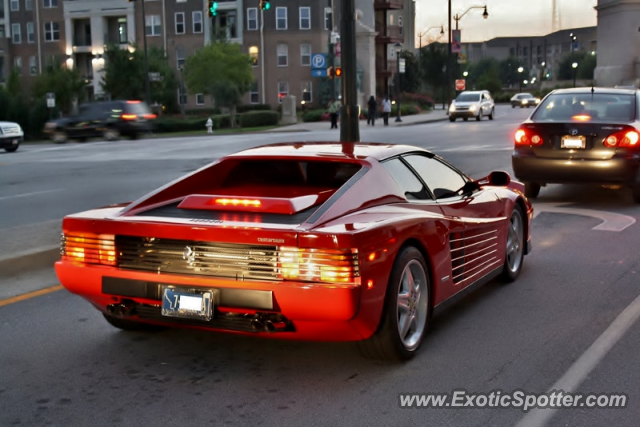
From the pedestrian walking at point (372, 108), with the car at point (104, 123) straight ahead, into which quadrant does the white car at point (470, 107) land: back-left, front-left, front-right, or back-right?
back-left

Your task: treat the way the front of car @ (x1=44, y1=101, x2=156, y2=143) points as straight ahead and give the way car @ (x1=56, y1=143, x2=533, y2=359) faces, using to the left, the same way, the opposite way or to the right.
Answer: to the right

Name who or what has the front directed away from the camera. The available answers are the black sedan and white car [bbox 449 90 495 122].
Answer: the black sedan

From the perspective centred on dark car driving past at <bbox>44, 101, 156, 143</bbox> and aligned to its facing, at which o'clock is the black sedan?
The black sedan is roughly at 7 o'clock from the dark car driving past.

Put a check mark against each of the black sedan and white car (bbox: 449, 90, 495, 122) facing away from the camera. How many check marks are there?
1

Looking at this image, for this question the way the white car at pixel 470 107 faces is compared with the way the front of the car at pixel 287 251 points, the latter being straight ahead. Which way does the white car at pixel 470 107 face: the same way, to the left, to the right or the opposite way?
the opposite way

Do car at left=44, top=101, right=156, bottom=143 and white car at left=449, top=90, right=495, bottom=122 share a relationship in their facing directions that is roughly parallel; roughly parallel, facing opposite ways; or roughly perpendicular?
roughly perpendicular

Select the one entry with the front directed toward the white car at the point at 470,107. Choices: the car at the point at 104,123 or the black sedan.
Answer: the black sedan

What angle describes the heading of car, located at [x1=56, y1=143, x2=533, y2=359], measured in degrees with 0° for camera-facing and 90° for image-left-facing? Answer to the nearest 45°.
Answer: approximately 225°

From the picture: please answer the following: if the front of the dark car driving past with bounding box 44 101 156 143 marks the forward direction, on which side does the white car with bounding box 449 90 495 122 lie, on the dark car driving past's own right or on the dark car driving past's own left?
on the dark car driving past's own right

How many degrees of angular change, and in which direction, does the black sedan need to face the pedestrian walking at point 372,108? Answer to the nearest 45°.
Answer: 0° — it already faces them

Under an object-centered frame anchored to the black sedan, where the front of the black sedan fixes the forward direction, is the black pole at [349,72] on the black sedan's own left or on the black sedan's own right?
on the black sedan's own left

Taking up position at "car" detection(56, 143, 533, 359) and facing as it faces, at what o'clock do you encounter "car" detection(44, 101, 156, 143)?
"car" detection(44, 101, 156, 143) is roughly at 10 o'clock from "car" detection(56, 143, 533, 359).

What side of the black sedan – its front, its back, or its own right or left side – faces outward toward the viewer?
back
